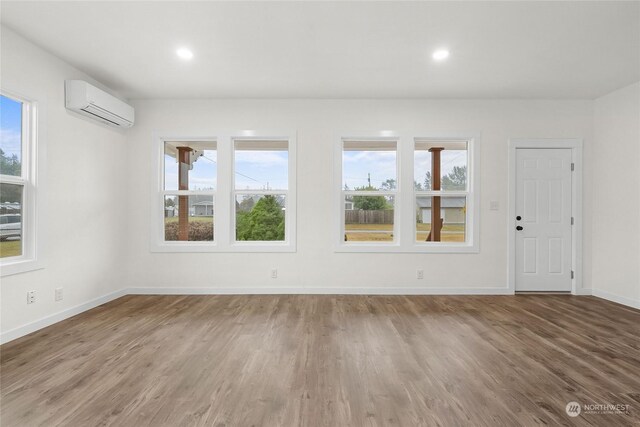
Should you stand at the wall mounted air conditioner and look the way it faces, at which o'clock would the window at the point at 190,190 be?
The window is roughly at 10 o'clock from the wall mounted air conditioner.

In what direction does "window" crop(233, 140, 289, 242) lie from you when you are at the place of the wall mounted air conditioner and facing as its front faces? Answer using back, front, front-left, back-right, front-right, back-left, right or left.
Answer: front-left

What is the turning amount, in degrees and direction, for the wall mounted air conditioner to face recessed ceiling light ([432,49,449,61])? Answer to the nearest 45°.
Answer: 0° — it already faces it

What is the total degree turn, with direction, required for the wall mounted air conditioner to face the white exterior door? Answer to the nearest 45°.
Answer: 0° — it already faces it

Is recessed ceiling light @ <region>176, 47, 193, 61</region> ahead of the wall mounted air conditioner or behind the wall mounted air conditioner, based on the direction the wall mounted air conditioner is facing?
ahead

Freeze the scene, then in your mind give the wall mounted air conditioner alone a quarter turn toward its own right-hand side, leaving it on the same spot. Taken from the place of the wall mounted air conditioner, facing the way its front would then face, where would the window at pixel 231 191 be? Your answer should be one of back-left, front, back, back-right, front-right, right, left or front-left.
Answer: back-left

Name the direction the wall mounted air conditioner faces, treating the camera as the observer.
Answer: facing the viewer and to the right of the viewer

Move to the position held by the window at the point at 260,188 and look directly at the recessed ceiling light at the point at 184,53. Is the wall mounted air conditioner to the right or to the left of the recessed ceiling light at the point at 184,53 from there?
right

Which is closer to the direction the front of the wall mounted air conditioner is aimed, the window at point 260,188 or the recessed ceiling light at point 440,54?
the recessed ceiling light
